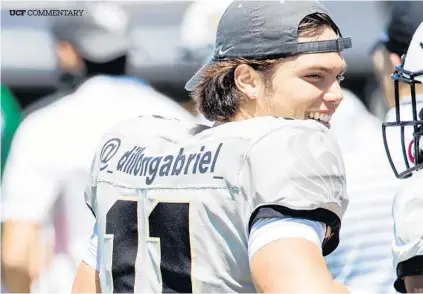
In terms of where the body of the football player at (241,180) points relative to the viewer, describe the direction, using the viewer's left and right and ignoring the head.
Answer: facing away from the viewer and to the right of the viewer

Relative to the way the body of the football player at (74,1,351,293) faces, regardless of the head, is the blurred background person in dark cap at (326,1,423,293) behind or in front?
in front

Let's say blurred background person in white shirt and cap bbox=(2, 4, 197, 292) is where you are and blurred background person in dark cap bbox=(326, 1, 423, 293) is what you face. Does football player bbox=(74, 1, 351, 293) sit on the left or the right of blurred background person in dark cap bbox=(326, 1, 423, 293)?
right

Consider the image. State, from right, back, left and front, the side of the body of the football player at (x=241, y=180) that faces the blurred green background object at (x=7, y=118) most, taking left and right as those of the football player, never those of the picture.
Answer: left

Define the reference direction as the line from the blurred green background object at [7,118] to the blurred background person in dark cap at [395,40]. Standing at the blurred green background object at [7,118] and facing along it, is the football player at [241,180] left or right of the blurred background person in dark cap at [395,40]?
right
